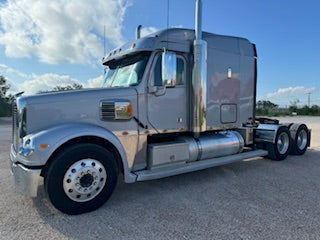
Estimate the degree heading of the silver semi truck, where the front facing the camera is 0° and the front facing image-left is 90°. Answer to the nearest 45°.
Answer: approximately 45°
